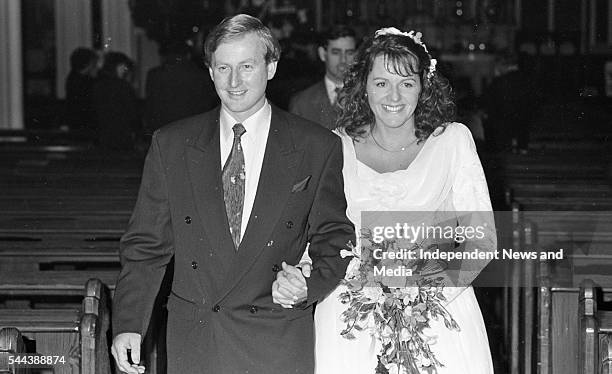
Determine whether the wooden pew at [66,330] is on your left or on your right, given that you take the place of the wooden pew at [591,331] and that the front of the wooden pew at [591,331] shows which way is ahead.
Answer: on your left

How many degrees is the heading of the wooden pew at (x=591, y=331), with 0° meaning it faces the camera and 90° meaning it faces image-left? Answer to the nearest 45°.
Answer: approximately 180°

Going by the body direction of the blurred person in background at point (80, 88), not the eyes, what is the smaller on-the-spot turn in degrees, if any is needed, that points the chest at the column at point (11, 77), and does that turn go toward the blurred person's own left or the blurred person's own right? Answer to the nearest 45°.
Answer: approximately 135° to the blurred person's own left

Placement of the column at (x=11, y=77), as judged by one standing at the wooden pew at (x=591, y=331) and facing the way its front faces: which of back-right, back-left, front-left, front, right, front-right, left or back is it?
front-left

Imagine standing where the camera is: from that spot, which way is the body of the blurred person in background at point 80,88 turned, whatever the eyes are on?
to the viewer's right

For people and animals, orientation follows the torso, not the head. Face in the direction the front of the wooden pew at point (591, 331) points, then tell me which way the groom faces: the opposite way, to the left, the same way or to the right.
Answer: the opposite way

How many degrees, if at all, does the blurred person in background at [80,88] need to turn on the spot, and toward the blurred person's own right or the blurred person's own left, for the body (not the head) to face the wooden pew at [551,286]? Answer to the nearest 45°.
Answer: approximately 90° to the blurred person's own right

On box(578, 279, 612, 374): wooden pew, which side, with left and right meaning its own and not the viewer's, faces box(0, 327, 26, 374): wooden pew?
left
